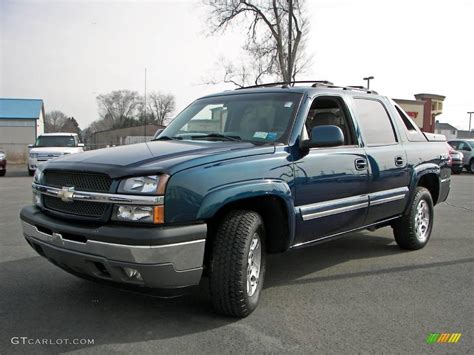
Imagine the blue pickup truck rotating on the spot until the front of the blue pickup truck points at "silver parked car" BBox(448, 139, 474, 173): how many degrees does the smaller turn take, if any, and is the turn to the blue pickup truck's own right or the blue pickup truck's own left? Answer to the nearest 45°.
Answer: approximately 180°

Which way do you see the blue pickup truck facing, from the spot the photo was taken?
facing the viewer and to the left of the viewer

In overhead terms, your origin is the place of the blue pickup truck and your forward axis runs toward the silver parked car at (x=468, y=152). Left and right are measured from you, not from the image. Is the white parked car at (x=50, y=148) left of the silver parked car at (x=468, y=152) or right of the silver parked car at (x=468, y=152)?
left

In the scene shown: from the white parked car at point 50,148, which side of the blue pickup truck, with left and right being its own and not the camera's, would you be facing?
right

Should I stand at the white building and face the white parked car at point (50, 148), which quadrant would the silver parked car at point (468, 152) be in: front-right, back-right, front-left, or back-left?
front-left

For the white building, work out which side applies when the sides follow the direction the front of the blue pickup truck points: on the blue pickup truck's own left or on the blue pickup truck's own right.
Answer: on the blue pickup truck's own right
